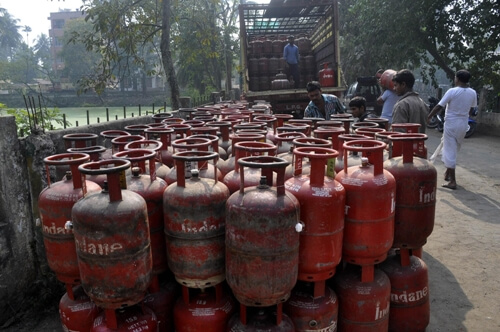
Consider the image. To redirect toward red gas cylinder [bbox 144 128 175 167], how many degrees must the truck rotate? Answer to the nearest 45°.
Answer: approximately 180°

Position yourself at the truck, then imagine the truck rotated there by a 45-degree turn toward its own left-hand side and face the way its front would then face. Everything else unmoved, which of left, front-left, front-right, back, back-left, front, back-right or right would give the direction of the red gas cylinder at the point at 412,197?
back-left

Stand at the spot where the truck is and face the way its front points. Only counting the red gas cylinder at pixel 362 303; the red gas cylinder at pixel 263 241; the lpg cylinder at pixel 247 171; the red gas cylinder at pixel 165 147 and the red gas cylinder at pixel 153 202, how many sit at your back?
5

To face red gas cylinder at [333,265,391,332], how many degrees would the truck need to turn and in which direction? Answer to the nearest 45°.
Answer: approximately 180°

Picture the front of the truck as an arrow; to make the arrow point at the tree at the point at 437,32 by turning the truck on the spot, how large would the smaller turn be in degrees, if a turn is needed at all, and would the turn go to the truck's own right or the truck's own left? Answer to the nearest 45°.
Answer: approximately 45° to the truck's own right

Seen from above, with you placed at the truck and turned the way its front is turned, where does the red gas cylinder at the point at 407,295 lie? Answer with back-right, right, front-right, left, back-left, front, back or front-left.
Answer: back

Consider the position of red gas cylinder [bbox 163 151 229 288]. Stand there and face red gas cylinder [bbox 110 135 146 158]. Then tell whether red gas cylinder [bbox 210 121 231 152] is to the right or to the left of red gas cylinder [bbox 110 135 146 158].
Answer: right

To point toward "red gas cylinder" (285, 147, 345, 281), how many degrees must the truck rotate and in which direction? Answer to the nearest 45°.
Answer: approximately 180°

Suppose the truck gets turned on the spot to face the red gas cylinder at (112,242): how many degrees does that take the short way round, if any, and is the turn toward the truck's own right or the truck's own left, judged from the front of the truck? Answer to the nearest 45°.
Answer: approximately 180°

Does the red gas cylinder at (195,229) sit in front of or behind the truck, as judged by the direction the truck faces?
behind

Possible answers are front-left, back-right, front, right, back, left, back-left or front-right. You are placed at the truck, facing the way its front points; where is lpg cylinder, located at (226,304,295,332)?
back

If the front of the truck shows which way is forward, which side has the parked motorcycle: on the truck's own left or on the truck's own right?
on the truck's own right

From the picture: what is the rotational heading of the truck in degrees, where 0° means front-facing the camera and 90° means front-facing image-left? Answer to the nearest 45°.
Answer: approximately 180°

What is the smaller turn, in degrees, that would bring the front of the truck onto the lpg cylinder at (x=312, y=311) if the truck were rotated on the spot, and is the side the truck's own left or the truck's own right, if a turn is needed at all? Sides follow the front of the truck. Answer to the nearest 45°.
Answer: approximately 180°

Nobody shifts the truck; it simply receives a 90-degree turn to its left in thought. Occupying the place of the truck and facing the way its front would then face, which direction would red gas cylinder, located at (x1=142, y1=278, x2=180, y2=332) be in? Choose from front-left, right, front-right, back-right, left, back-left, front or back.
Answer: left
